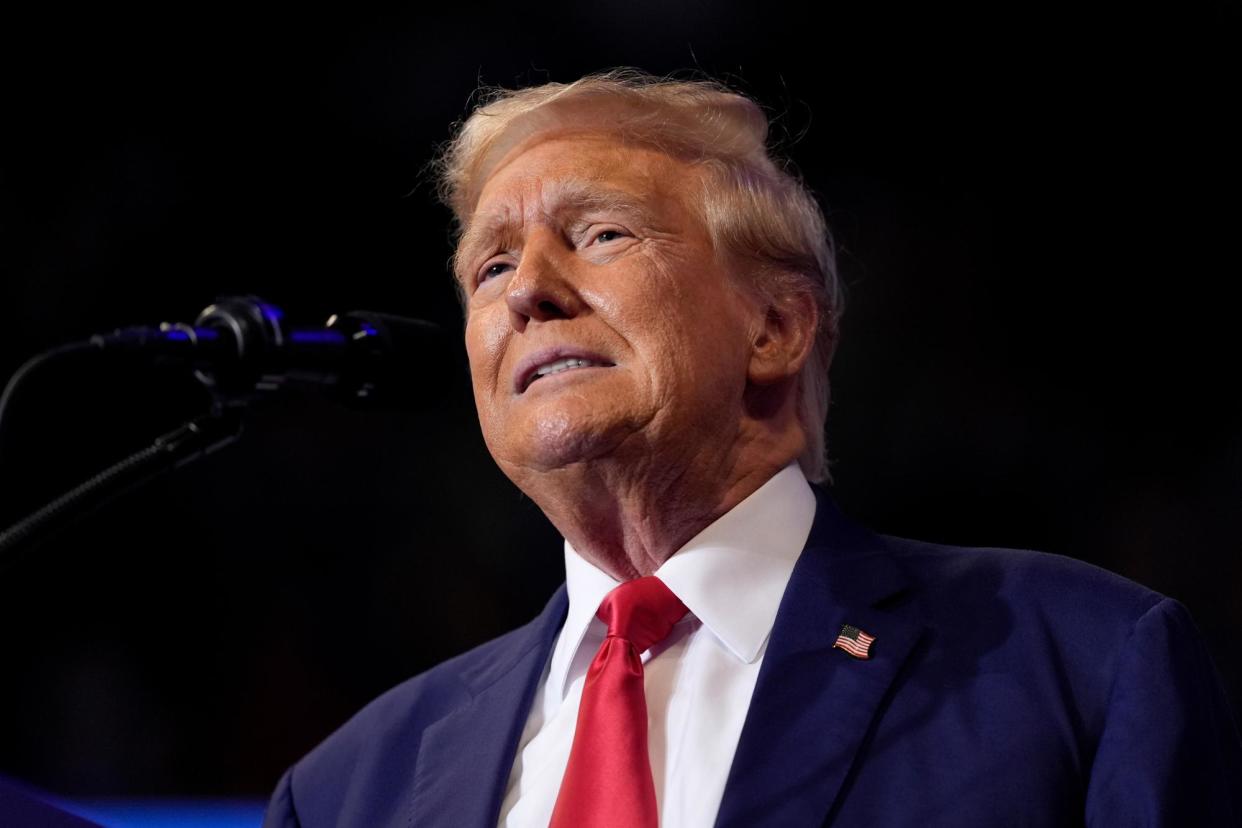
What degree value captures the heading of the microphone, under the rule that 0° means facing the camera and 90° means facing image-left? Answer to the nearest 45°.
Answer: approximately 270°

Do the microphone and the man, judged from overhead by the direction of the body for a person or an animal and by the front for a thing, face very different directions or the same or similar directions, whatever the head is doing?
very different directions

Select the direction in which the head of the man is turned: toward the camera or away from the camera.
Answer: toward the camera

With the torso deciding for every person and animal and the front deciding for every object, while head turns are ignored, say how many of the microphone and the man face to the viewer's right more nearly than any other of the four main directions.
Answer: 1
